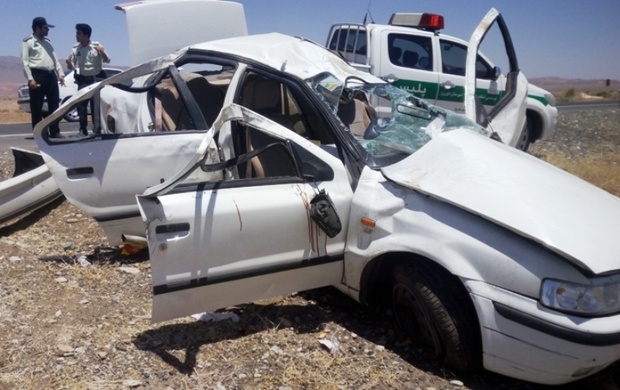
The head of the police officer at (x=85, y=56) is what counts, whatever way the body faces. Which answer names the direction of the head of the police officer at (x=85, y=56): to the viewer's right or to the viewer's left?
to the viewer's left

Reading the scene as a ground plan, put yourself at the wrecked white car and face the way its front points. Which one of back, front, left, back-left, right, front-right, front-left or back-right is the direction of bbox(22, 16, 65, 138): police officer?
back

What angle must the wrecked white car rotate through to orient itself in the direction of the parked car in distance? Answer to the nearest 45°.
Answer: approximately 180°

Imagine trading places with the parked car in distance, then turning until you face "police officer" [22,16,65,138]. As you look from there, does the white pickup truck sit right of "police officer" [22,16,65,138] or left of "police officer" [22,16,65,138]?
left

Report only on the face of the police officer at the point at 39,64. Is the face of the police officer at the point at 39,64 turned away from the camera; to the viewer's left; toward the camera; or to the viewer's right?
to the viewer's right

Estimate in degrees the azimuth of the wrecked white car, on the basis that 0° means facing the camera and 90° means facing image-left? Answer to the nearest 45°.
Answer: approximately 315°

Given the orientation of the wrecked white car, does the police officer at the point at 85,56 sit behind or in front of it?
behind

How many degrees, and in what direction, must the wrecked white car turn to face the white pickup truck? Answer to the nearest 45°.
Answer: approximately 135° to its left
